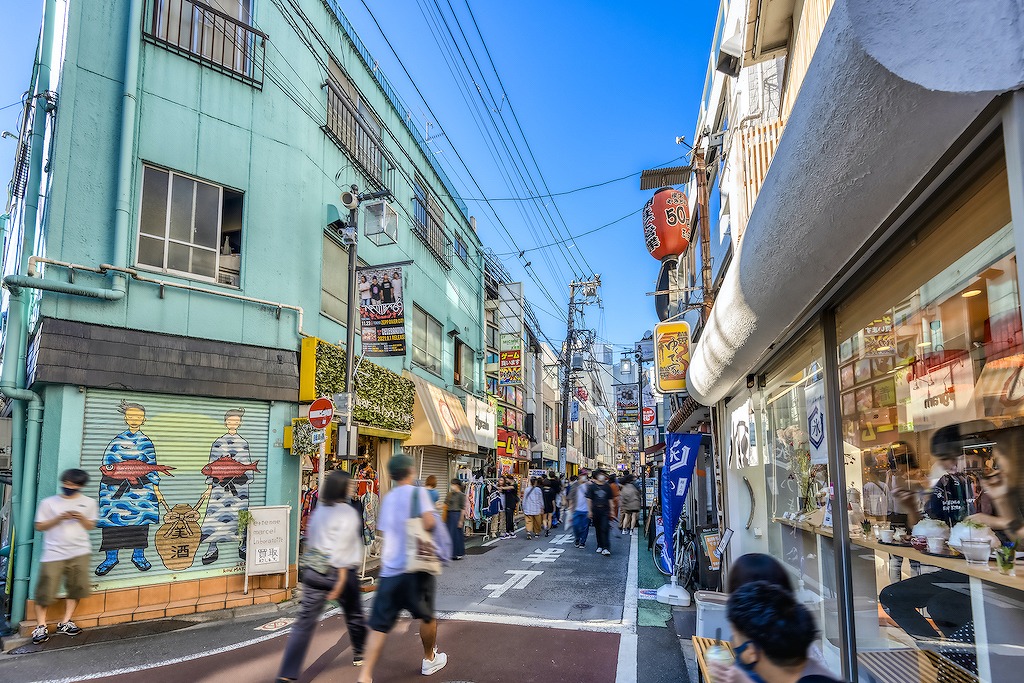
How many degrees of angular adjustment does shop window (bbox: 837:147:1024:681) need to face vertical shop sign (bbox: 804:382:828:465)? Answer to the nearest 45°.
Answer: approximately 90° to its right

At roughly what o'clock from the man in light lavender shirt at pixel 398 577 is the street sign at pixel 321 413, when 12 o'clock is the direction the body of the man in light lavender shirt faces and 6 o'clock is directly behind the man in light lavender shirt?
The street sign is roughly at 10 o'clock from the man in light lavender shirt.

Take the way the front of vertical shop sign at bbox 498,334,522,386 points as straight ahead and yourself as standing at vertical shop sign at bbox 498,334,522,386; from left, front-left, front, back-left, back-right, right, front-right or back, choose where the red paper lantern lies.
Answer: front

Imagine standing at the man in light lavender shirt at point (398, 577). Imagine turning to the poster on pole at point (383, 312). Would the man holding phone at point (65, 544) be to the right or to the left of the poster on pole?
left

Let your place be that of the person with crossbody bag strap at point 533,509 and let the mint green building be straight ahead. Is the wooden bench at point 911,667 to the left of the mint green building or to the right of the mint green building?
left

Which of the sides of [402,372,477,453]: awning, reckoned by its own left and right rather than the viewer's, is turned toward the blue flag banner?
front

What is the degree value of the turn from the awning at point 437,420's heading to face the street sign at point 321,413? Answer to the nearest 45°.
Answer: approximately 45° to its right

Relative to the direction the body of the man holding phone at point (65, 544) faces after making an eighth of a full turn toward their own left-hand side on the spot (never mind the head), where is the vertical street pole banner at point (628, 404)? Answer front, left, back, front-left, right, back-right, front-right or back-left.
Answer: left

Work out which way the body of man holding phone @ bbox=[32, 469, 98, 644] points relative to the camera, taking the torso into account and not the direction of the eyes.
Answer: toward the camera

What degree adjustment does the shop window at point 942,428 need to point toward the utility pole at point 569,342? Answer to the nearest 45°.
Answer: approximately 90° to its right

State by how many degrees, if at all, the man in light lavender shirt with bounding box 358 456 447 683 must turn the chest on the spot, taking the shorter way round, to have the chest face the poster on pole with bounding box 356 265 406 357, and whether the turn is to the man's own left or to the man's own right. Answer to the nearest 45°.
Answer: approximately 45° to the man's own left
